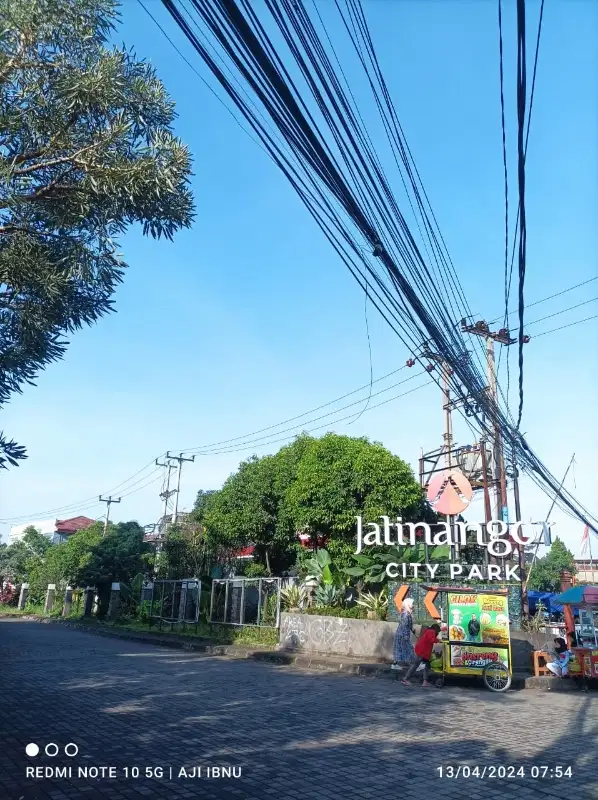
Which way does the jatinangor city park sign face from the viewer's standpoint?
toward the camera

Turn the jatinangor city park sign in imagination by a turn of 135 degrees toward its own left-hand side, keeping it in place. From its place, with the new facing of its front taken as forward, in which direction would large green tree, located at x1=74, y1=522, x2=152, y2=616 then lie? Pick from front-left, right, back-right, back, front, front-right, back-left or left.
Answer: left

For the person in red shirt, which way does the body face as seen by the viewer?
to the viewer's right

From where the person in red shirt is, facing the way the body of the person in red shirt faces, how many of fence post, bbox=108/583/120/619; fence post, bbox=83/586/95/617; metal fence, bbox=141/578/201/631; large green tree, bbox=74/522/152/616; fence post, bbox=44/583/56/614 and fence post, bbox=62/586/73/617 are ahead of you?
0

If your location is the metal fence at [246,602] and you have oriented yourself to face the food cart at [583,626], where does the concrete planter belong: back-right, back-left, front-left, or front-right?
front-right

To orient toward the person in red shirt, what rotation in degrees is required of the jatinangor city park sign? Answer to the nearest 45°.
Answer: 0° — it already faces them

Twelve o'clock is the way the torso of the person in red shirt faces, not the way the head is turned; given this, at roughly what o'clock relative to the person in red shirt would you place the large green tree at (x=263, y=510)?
The large green tree is roughly at 8 o'clock from the person in red shirt.

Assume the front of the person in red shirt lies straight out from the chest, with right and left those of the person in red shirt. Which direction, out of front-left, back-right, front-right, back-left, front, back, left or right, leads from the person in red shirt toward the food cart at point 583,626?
front-left

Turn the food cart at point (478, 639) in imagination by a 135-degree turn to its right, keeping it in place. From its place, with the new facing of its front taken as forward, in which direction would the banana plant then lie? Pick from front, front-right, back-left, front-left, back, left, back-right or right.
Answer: front

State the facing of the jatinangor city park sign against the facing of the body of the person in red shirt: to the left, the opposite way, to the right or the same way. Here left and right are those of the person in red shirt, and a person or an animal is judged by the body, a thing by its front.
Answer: to the right

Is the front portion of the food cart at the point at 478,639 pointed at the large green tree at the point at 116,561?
no

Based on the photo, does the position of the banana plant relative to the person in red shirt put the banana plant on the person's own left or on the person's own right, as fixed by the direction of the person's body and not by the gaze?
on the person's own left
